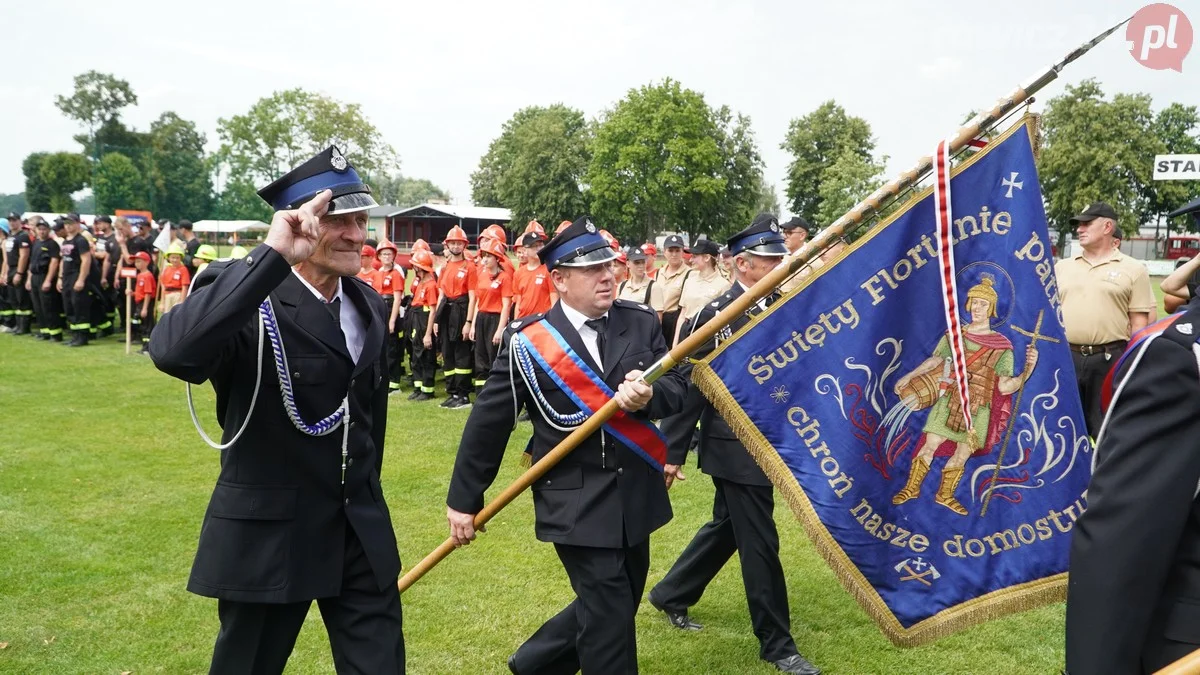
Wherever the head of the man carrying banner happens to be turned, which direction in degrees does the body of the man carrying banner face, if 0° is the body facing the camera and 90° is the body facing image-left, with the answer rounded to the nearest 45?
approximately 315°

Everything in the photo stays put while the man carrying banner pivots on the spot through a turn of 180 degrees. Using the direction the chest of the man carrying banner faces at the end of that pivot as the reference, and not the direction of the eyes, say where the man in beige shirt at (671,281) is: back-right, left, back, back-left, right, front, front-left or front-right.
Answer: front-right

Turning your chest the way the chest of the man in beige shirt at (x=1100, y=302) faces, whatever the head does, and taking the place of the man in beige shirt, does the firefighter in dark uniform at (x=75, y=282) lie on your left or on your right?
on your right

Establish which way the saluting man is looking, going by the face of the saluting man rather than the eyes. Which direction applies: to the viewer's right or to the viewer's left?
to the viewer's right

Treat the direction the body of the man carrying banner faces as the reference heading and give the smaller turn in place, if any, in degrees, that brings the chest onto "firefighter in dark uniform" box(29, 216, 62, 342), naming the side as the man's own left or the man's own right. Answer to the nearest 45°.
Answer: approximately 180°

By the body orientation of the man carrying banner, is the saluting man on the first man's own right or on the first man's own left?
on the first man's own right

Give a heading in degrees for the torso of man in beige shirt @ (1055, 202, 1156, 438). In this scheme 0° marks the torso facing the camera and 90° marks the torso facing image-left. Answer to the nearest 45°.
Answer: approximately 45°

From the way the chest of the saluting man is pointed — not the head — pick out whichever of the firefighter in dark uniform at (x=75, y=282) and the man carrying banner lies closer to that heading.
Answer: the man carrying banner

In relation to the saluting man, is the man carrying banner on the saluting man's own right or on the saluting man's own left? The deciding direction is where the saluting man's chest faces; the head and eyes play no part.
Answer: on the saluting man's own left

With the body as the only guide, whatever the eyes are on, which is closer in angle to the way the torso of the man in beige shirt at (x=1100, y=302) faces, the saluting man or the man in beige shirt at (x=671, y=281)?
the saluting man

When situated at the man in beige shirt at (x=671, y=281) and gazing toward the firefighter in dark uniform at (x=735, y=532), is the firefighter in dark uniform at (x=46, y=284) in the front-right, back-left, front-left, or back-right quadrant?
back-right

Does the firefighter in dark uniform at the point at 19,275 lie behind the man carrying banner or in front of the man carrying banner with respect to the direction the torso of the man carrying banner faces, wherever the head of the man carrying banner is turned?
behind
